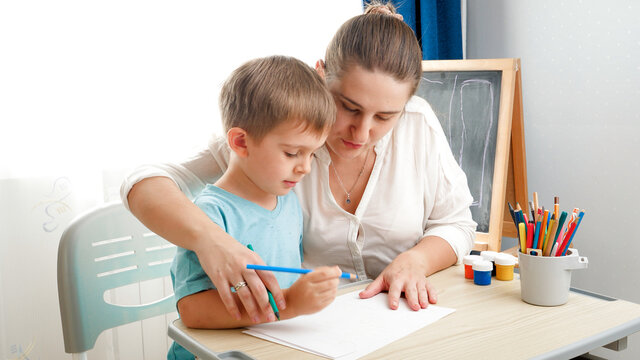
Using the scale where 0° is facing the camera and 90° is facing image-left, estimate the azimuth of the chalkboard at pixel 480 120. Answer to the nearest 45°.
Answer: approximately 0°

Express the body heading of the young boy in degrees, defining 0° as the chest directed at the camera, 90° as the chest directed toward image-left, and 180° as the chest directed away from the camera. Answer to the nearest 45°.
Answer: approximately 315°

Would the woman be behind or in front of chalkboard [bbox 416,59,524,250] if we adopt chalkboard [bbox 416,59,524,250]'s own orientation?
in front

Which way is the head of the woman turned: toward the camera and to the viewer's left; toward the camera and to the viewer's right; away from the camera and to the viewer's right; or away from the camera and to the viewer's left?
toward the camera and to the viewer's left

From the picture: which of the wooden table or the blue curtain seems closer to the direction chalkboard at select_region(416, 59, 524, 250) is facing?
the wooden table

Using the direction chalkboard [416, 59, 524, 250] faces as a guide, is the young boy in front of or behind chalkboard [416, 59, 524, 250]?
in front

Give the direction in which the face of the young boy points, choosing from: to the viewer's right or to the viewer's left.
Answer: to the viewer's right

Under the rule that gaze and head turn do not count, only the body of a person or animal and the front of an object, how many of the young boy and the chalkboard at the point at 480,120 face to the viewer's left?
0

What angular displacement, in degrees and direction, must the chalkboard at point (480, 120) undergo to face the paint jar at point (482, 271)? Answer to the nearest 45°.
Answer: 0° — it already faces it

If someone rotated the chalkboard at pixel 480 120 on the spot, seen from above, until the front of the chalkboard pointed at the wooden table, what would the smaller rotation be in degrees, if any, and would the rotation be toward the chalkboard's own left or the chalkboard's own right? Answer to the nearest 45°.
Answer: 0° — it already faces it

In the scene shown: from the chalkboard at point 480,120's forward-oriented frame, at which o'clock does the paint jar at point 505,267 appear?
The paint jar is roughly at 12 o'clock from the chalkboard.
